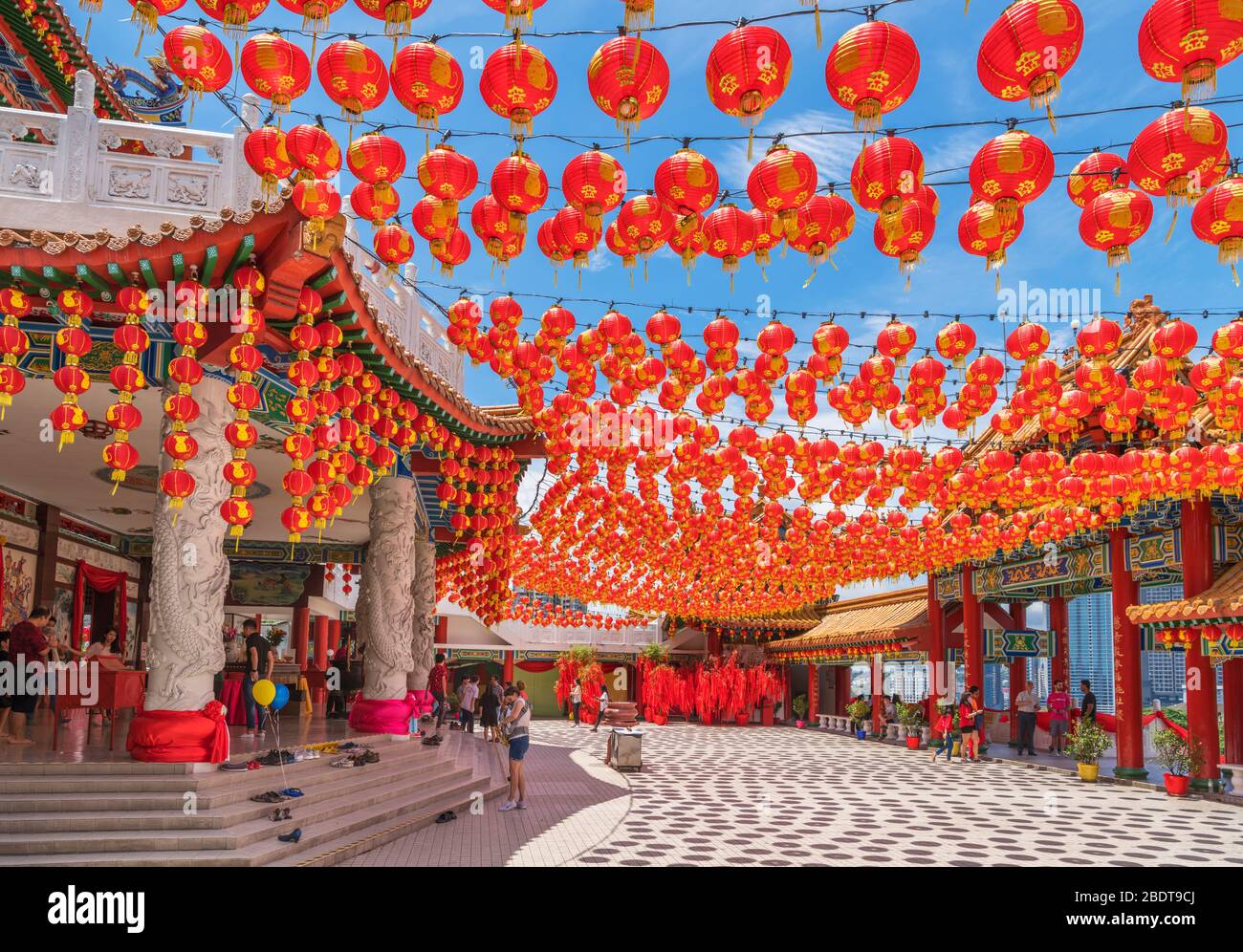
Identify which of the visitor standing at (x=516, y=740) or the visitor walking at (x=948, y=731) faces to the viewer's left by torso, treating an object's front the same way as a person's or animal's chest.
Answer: the visitor standing at (x=516, y=740)

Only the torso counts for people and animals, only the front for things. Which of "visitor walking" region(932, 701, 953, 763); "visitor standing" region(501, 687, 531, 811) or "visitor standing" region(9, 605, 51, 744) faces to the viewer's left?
"visitor standing" region(501, 687, 531, 811)

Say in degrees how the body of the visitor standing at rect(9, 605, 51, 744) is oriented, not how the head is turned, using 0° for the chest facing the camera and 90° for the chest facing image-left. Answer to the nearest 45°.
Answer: approximately 270°

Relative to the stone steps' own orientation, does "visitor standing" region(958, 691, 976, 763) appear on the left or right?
on its left

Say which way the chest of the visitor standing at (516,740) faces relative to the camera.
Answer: to the viewer's left
